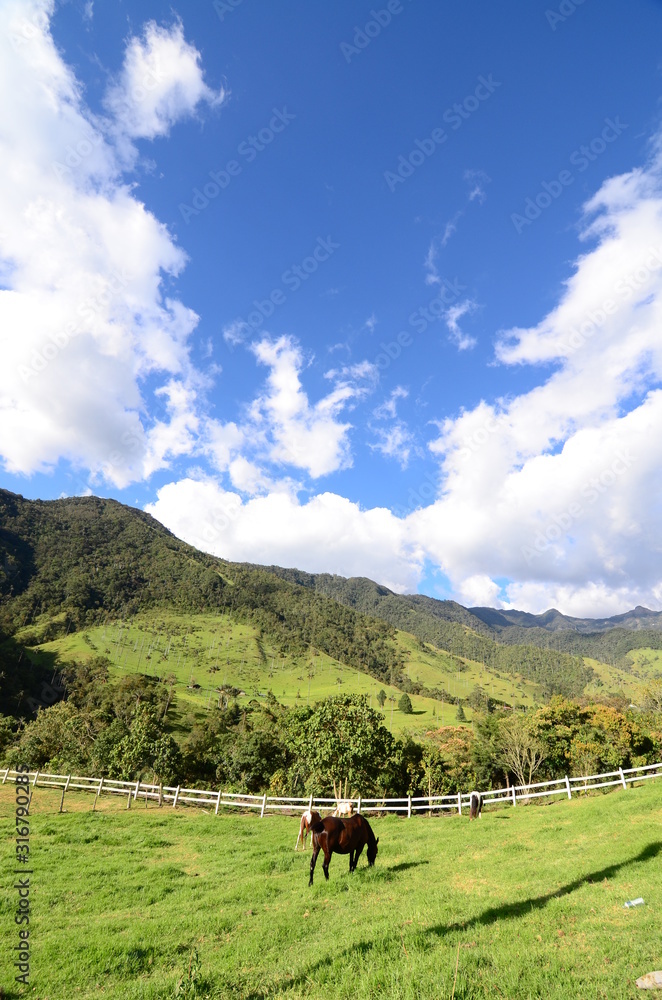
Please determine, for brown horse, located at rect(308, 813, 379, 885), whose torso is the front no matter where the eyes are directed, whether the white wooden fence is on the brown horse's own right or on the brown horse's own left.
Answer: on the brown horse's own left

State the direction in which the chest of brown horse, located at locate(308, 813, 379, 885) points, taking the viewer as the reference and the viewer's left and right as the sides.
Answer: facing away from the viewer and to the right of the viewer
